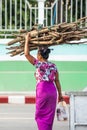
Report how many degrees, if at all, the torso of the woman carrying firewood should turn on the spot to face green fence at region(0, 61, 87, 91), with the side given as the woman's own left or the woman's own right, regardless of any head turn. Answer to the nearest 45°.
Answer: approximately 45° to the woman's own right

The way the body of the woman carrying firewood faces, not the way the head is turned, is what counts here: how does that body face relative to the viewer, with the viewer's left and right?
facing away from the viewer and to the left of the viewer
